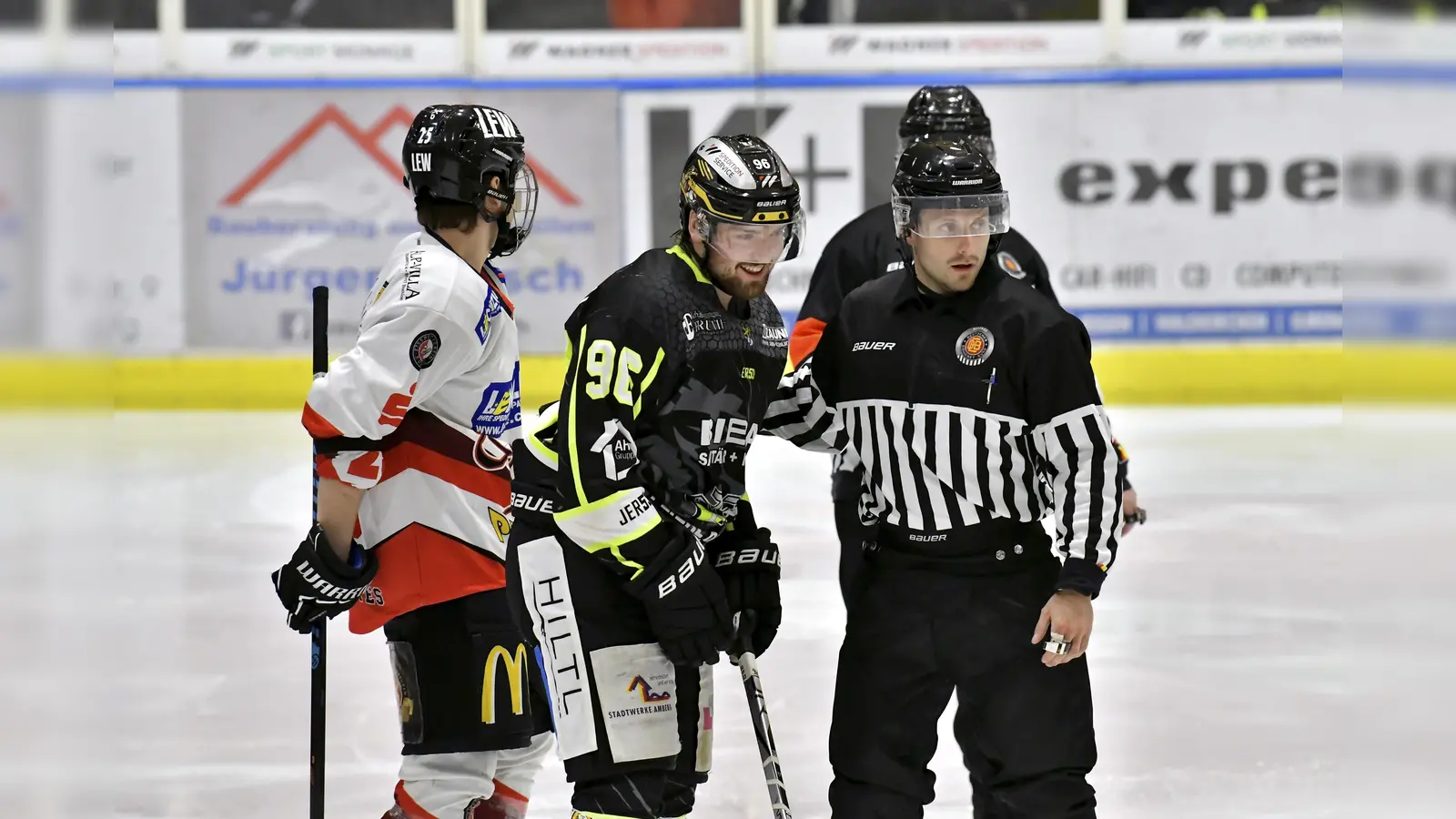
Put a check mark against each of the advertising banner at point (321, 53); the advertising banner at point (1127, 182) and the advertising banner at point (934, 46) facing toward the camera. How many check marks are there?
3

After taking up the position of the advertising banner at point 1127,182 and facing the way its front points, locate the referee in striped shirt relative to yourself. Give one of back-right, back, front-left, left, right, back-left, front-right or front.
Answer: front

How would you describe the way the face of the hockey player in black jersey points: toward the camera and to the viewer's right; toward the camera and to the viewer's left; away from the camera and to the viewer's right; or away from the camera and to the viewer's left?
toward the camera and to the viewer's right

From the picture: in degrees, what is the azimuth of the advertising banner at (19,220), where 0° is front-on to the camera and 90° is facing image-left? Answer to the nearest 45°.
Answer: approximately 0°

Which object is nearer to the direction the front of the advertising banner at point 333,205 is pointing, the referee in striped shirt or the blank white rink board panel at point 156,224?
the referee in striped shirt

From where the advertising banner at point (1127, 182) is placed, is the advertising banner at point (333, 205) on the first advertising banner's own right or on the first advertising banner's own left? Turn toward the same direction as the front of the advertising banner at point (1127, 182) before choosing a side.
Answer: on the first advertising banner's own right

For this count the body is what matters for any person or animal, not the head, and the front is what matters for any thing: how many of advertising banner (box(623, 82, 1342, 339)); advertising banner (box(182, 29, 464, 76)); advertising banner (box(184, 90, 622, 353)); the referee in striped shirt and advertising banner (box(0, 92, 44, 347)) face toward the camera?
5

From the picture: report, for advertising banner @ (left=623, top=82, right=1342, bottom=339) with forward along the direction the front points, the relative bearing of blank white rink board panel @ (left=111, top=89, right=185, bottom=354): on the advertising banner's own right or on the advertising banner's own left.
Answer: on the advertising banner's own right

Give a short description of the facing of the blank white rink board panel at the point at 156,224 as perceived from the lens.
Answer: facing the viewer
